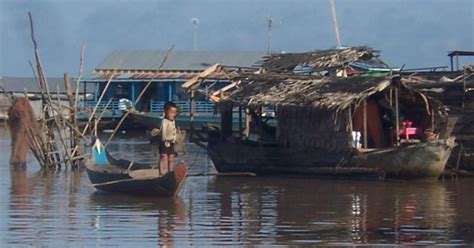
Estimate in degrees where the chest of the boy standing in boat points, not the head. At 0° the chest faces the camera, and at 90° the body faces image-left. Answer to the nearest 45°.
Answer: approximately 315°

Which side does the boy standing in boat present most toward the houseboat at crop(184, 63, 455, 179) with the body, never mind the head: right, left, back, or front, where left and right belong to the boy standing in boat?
left
